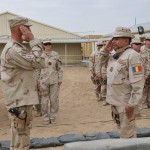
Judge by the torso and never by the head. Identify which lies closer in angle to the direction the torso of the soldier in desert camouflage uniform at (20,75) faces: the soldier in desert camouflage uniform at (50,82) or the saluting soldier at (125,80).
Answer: the saluting soldier

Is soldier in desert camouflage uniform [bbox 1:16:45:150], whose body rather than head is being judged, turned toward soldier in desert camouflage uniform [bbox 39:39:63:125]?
no

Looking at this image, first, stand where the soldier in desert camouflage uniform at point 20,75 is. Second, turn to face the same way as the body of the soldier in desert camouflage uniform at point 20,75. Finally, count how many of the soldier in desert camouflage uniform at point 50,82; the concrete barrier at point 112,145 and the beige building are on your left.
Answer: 2

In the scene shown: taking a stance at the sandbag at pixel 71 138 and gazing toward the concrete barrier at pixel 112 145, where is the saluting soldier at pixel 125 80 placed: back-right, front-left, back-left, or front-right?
front-left

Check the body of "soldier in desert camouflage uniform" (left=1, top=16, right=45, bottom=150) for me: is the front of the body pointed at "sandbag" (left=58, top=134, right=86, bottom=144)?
no

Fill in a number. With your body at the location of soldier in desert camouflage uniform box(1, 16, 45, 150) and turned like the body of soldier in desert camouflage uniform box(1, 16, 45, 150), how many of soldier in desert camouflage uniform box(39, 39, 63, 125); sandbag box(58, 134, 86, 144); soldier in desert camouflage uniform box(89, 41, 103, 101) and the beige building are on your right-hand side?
0

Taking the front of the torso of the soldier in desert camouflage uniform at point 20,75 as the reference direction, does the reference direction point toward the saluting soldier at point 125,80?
yes

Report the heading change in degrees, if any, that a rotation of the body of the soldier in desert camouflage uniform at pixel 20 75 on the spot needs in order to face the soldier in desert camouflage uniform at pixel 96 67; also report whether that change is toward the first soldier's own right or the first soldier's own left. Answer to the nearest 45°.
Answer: approximately 90° to the first soldier's own left

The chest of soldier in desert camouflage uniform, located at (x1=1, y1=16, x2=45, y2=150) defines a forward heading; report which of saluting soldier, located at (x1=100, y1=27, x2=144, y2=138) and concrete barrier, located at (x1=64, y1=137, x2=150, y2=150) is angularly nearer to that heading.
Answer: the saluting soldier

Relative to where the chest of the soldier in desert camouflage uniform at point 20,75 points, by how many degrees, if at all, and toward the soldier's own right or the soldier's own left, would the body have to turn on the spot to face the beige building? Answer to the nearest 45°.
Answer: approximately 90° to the soldier's own left

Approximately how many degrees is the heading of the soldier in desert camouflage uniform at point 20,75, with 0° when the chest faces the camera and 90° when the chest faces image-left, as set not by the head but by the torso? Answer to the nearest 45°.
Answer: approximately 270°

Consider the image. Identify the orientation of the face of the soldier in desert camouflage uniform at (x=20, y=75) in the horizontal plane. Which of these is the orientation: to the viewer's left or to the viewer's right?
to the viewer's right
